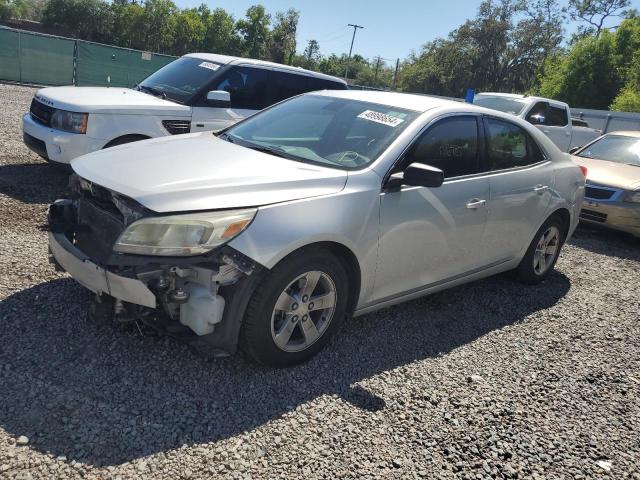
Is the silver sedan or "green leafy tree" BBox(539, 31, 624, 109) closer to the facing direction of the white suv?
the silver sedan

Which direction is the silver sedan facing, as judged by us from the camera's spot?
facing the viewer and to the left of the viewer

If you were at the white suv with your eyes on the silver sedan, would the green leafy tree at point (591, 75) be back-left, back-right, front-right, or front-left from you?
back-left

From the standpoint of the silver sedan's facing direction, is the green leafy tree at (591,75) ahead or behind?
behind

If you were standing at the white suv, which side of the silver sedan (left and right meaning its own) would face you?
right

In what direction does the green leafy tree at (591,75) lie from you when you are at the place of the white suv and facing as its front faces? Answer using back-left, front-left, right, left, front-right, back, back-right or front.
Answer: back

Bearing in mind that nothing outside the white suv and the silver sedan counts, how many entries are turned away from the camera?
0

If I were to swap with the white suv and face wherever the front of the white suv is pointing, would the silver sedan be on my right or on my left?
on my left

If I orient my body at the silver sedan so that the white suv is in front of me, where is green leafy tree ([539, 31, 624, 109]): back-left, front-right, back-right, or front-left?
front-right
